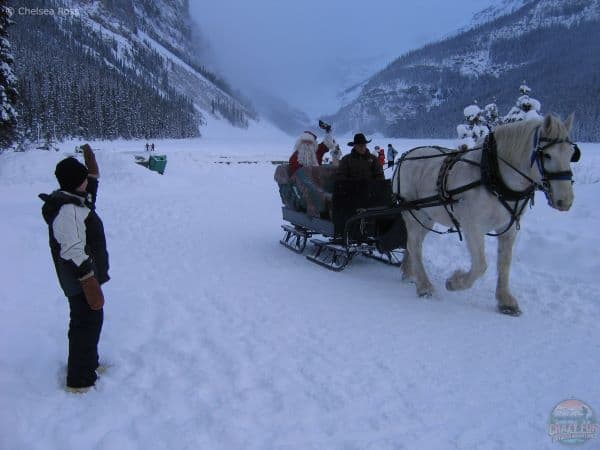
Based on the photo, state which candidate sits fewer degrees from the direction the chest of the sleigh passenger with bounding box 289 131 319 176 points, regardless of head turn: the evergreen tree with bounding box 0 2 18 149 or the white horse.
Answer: the white horse

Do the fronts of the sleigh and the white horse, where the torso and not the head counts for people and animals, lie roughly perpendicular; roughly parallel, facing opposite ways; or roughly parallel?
roughly parallel

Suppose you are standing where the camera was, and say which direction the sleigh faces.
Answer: facing the viewer and to the right of the viewer

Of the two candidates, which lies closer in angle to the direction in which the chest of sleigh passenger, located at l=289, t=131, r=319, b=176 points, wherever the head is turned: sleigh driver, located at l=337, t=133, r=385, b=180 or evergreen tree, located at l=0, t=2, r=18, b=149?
the sleigh driver

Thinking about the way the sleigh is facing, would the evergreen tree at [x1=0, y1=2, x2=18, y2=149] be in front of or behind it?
behind

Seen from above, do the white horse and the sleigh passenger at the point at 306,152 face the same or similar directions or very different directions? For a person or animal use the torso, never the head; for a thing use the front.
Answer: same or similar directions

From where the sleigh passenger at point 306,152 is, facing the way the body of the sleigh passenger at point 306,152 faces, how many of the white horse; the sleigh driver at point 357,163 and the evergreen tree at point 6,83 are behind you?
1

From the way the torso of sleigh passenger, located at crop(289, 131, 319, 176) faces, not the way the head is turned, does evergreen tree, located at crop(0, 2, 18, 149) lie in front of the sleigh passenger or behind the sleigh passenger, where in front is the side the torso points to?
behind

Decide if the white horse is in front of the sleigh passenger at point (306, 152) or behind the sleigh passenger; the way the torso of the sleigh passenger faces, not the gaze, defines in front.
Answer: in front

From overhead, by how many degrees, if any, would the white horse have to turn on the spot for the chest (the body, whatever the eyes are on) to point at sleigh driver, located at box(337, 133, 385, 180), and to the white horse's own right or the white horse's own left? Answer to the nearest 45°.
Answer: approximately 180°

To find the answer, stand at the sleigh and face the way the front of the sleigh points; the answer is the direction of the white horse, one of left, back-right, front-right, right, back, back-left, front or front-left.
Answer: front
